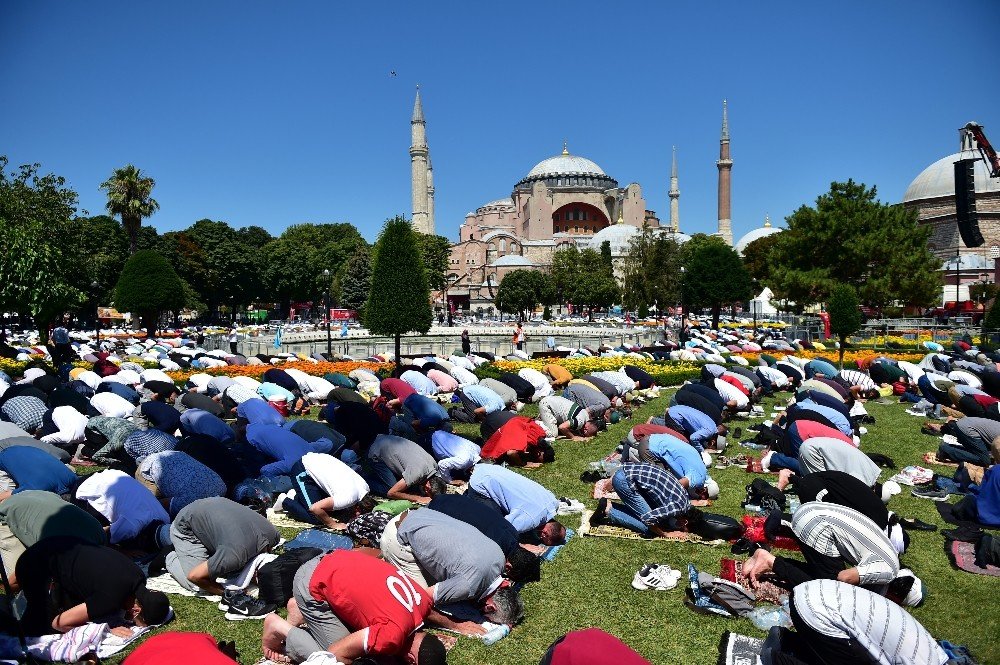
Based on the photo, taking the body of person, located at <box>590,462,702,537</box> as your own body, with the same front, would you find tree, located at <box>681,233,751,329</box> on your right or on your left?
on your left

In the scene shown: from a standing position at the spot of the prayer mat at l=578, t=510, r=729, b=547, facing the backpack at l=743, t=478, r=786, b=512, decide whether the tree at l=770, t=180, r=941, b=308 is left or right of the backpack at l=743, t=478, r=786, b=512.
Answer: left

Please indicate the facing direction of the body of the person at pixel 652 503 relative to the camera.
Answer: to the viewer's right

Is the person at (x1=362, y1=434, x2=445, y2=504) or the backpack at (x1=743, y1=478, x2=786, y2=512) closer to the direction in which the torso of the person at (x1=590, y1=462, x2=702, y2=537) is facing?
the backpack

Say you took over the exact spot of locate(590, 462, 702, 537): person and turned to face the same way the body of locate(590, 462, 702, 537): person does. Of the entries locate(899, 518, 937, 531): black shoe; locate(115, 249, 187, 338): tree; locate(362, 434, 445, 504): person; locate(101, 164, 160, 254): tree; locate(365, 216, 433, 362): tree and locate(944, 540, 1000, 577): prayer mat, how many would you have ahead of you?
2

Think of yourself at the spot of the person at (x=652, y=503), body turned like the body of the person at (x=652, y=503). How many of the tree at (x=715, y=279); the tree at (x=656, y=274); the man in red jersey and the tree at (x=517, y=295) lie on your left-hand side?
3

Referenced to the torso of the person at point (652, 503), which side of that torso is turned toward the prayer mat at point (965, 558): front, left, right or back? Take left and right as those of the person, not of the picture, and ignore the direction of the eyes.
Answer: front

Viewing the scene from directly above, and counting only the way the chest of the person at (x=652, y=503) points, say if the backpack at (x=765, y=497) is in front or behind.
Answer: in front

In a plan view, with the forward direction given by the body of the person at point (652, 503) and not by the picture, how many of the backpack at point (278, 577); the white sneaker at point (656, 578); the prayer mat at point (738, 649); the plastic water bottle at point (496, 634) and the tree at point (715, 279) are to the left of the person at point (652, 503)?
1

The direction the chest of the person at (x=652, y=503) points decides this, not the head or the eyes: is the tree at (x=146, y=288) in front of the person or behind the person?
behind

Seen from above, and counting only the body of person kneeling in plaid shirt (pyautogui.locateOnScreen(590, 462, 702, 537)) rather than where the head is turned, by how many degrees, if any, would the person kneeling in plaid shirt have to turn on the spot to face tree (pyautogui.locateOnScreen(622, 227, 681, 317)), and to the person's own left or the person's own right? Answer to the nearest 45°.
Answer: approximately 90° to the person's own left

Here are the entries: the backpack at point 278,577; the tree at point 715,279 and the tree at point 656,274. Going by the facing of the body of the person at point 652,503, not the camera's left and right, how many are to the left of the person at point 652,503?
2

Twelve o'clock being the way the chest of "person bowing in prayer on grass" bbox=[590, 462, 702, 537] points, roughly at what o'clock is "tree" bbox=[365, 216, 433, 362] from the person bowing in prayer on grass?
The tree is roughly at 8 o'clock from the person bowing in prayer on grass.
